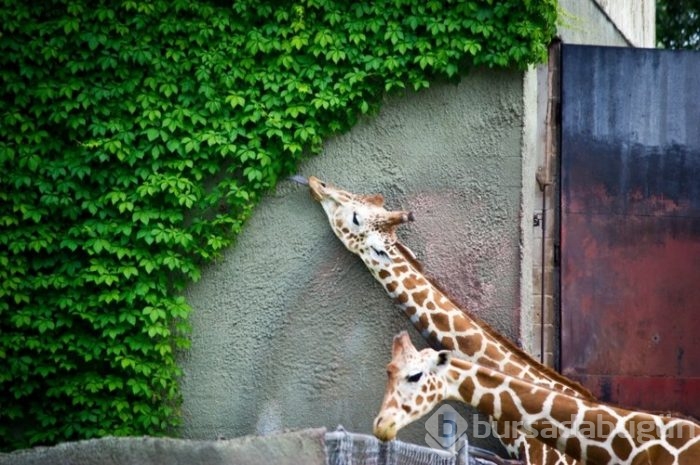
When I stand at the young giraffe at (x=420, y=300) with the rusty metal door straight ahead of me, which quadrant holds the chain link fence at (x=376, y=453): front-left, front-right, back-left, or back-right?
back-right

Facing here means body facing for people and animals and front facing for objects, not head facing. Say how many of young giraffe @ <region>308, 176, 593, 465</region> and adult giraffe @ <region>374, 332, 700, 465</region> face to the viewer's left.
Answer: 2

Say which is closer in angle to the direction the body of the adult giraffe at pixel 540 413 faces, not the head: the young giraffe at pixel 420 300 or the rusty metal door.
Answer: the young giraffe

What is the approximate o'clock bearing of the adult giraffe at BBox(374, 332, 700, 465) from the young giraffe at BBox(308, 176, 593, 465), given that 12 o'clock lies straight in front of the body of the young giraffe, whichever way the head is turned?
The adult giraffe is roughly at 8 o'clock from the young giraffe.

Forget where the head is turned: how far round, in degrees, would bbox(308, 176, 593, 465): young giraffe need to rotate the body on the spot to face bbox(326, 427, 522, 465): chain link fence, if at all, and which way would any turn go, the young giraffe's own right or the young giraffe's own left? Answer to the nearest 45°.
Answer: approximately 90° to the young giraffe's own left

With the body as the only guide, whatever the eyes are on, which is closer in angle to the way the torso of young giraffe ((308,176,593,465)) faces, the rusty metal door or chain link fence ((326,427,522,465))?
the chain link fence

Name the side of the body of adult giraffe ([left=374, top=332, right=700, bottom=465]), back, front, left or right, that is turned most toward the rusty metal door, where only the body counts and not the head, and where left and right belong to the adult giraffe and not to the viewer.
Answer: right

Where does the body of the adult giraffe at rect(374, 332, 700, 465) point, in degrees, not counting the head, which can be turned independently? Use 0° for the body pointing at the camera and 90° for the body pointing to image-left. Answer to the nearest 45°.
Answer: approximately 90°

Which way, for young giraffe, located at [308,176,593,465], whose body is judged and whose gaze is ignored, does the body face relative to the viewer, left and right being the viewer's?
facing to the left of the viewer
